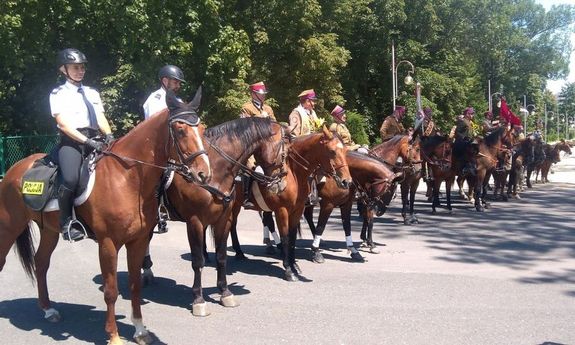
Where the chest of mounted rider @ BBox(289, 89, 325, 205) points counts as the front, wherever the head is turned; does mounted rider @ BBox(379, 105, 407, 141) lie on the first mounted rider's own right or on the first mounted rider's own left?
on the first mounted rider's own left

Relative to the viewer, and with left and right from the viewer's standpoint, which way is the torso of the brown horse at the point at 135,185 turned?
facing the viewer and to the right of the viewer

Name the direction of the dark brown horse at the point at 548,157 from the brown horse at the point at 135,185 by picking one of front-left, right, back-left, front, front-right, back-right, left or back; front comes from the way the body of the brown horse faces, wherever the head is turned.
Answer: left

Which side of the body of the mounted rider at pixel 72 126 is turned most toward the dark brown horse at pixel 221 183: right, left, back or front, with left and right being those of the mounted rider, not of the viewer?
left

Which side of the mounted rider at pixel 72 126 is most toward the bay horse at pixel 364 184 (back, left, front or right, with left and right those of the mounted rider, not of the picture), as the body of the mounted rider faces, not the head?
left

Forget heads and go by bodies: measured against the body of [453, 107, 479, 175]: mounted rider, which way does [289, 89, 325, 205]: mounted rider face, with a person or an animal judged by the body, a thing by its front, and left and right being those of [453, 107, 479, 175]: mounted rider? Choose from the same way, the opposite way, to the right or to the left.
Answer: the same way

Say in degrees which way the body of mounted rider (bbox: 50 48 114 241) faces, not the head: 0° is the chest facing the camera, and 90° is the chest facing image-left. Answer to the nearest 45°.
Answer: approximately 315°

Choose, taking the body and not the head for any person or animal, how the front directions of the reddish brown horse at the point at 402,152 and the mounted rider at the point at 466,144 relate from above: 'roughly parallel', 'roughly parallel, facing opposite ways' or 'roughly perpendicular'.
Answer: roughly parallel

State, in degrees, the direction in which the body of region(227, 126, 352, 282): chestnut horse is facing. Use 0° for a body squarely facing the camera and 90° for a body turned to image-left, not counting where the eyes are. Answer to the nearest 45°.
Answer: approximately 315°

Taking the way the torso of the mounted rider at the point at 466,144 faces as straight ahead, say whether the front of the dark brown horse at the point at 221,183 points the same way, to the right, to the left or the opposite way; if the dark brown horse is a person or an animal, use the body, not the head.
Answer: the same way

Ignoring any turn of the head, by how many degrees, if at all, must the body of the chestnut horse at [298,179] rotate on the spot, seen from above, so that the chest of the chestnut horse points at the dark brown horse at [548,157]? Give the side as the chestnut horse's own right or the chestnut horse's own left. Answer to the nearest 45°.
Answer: approximately 90° to the chestnut horse's own left

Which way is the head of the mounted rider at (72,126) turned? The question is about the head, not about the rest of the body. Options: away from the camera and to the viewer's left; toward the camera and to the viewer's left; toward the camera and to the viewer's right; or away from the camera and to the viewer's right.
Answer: toward the camera and to the viewer's right

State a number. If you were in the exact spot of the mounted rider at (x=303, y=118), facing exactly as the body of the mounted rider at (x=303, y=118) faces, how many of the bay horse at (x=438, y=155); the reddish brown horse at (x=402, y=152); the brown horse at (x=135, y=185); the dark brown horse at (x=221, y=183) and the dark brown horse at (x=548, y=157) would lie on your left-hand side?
3

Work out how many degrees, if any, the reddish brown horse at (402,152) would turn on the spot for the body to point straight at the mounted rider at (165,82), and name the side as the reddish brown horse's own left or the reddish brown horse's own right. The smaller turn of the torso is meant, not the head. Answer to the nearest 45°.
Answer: approximately 90° to the reddish brown horse's own right

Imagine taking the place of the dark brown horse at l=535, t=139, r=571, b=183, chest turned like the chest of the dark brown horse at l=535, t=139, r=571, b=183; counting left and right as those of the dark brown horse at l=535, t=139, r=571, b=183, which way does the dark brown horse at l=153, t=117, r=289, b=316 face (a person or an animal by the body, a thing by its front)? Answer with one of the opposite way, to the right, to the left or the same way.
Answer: the same way
